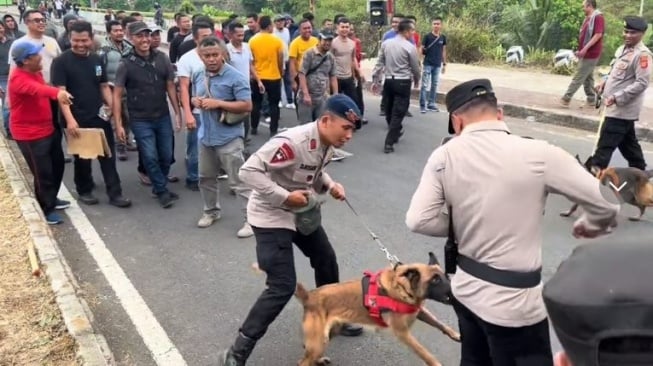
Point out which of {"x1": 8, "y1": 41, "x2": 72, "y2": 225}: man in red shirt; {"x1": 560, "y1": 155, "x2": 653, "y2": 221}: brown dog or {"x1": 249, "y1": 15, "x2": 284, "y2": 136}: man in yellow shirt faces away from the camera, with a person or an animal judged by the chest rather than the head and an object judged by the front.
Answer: the man in yellow shirt

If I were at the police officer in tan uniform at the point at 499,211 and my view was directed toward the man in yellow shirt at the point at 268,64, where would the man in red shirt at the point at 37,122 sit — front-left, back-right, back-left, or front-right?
front-left

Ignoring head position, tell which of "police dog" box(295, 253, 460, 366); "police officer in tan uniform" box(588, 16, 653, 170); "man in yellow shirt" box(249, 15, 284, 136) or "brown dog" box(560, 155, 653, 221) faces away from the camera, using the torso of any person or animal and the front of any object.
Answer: the man in yellow shirt

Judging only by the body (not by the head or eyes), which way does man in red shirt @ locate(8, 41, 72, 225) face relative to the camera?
to the viewer's right

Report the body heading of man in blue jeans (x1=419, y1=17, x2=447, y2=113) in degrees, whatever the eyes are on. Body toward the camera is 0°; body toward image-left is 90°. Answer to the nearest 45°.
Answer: approximately 0°

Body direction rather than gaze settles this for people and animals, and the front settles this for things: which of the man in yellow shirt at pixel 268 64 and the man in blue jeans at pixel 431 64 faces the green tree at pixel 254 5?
the man in yellow shirt

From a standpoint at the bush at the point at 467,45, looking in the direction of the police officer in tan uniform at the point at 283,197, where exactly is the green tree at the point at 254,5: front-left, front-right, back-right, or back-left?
back-right

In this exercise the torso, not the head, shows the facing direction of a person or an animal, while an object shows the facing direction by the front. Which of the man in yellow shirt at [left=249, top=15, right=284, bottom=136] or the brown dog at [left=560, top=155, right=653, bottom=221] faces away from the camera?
the man in yellow shirt

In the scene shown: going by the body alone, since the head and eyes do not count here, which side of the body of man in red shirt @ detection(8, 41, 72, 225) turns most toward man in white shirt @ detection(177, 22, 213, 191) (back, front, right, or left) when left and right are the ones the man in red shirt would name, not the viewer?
front

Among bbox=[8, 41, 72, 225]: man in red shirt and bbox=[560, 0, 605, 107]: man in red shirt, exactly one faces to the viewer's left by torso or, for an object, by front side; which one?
bbox=[560, 0, 605, 107]: man in red shirt

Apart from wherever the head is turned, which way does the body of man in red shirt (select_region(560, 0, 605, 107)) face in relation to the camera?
to the viewer's left

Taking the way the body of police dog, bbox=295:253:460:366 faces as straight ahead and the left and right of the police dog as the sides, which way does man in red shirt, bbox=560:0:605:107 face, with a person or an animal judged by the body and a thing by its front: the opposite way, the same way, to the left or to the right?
the opposite way

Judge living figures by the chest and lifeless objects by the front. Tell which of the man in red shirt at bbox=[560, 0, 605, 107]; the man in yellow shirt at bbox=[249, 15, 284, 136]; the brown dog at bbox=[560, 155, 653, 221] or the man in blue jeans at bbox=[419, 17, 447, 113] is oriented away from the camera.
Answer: the man in yellow shirt
